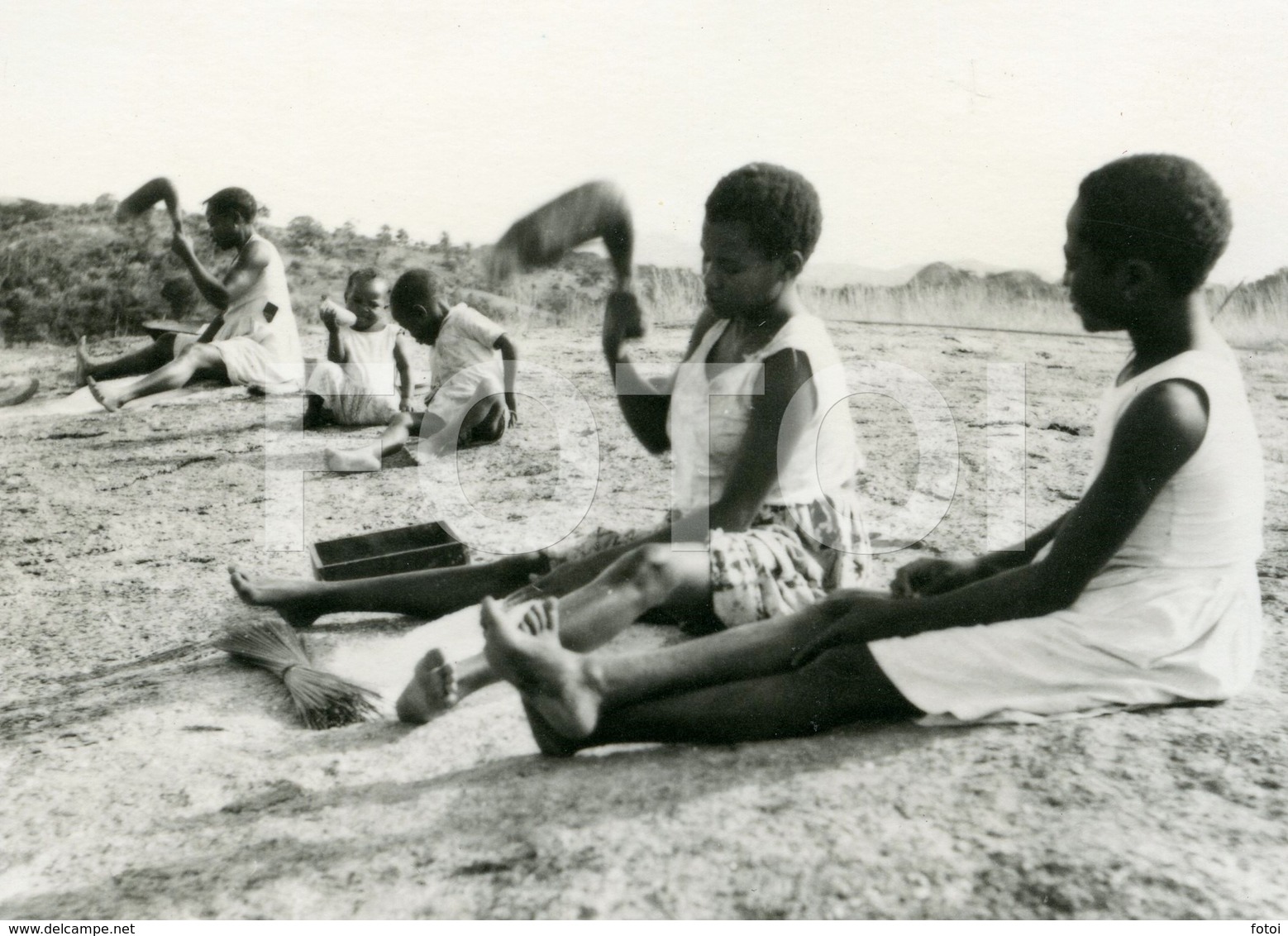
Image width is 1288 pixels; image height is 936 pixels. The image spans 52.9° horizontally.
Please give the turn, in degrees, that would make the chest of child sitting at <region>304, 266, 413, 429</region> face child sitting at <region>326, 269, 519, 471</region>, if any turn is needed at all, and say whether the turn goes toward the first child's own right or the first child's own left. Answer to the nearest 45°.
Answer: approximately 45° to the first child's own left

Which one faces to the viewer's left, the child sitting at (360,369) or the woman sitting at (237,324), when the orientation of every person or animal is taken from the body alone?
the woman sitting at (237,324)

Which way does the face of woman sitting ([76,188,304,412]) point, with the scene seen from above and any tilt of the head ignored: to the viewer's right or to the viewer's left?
to the viewer's left

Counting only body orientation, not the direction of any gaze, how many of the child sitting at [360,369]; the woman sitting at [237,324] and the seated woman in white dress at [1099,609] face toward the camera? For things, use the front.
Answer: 1

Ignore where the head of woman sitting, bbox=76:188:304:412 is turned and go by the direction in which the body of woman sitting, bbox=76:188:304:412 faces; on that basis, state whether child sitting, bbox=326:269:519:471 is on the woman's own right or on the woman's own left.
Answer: on the woman's own left

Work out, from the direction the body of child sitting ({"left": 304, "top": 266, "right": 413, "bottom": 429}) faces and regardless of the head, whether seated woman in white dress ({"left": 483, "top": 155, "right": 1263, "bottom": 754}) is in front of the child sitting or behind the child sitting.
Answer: in front

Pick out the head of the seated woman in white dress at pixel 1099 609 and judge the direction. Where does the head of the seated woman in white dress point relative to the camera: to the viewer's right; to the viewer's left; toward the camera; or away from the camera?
to the viewer's left

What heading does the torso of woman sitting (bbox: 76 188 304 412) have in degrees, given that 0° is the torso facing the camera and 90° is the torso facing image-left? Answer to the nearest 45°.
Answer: approximately 90°

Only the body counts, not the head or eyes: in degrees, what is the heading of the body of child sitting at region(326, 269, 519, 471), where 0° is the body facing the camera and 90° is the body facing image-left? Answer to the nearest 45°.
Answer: approximately 45°

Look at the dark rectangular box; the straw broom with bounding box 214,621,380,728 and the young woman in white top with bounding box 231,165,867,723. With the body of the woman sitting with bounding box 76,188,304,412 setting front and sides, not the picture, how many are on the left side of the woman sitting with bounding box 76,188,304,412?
3

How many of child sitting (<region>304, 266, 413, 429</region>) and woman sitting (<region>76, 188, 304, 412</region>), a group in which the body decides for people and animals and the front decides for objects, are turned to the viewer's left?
1

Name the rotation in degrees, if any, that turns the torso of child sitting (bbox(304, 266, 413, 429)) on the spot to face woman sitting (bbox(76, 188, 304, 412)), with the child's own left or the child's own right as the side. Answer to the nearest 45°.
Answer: approximately 135° to the child's own right

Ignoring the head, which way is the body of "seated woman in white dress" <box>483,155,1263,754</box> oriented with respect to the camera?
to the viewer's left

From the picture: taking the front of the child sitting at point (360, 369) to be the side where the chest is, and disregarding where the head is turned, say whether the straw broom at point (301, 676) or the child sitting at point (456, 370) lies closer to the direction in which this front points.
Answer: the straw broom
